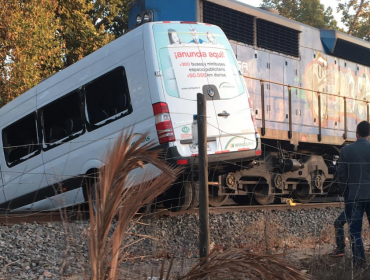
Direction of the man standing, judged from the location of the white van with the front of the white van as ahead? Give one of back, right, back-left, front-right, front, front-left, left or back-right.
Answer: back

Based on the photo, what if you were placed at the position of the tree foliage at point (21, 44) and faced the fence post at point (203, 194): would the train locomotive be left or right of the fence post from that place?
left

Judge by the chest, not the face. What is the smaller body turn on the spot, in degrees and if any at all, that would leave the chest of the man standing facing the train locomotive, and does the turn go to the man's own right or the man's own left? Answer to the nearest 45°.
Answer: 0° — they already face it

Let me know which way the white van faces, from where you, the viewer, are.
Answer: facing away from the viewer and to the left of the viewer

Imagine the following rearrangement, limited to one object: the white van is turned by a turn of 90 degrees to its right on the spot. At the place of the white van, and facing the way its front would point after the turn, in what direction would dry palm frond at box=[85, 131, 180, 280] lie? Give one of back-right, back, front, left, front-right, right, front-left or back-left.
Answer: back-right
